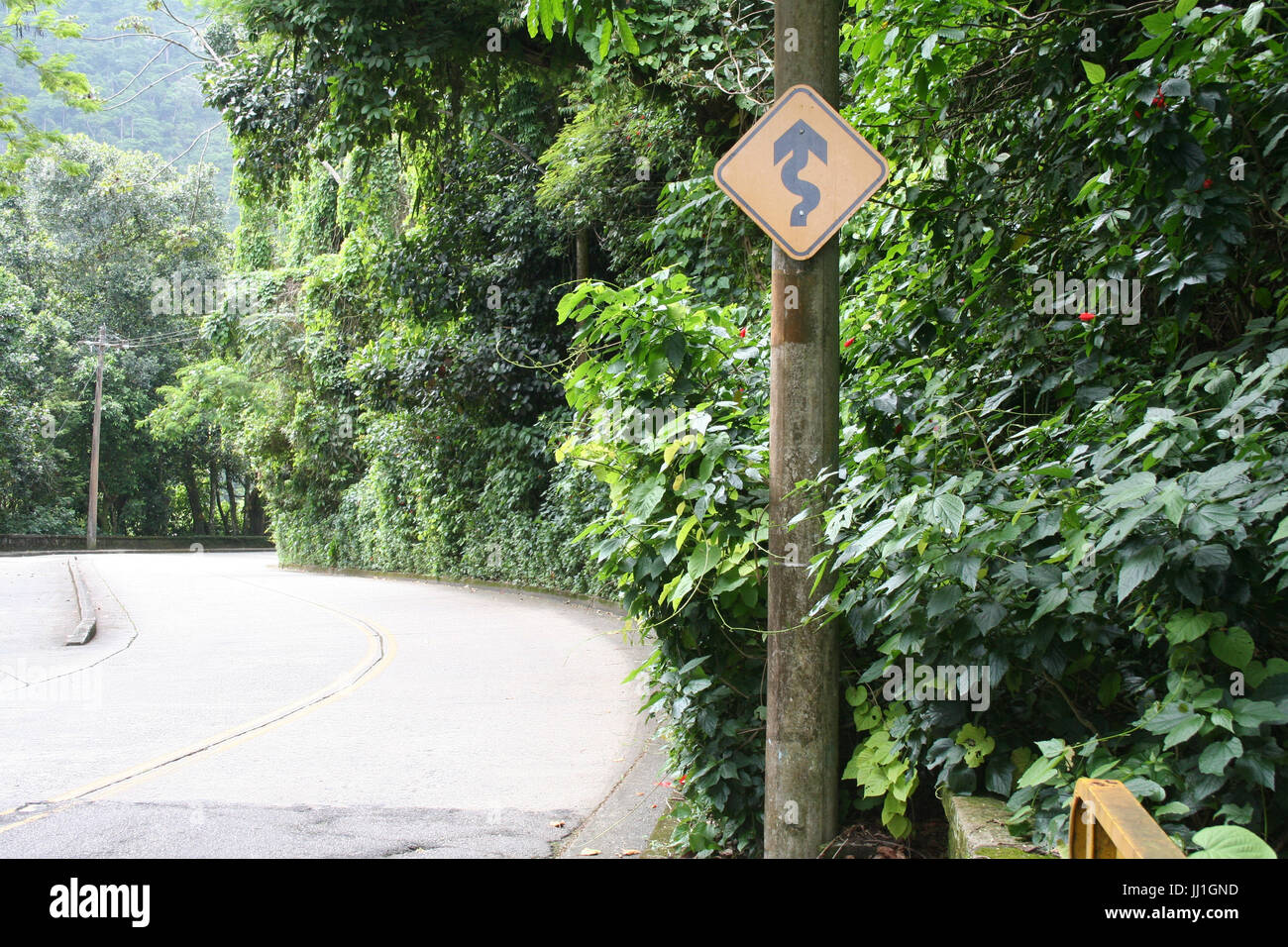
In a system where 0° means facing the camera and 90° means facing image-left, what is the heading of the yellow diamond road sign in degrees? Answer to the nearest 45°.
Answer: approximately 0°

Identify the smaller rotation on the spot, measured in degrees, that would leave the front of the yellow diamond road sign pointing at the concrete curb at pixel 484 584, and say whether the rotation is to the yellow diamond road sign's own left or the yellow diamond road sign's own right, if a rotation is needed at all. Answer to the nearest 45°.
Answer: approximately 180°

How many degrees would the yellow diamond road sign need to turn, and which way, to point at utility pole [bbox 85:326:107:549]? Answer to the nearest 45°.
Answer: approximately 135° to its right
